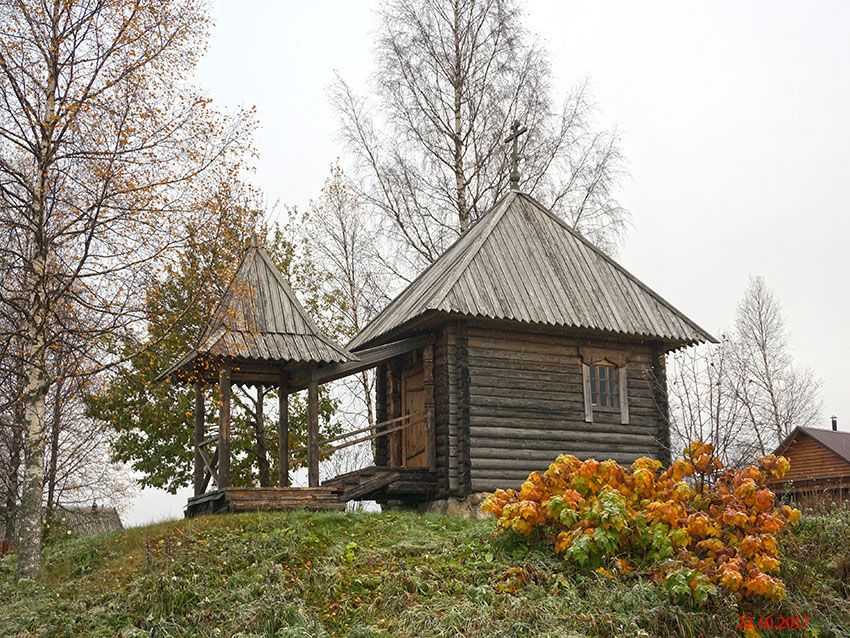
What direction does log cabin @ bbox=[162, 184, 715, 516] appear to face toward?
to the viewer's left

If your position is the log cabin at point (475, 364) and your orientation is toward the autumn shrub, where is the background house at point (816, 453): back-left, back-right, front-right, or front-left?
back-left

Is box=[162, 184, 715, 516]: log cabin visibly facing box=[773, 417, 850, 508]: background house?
no

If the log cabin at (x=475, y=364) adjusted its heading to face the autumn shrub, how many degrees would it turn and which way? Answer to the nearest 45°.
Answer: approximately 90° to its left

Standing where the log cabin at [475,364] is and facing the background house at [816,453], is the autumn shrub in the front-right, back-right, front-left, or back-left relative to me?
back-right
